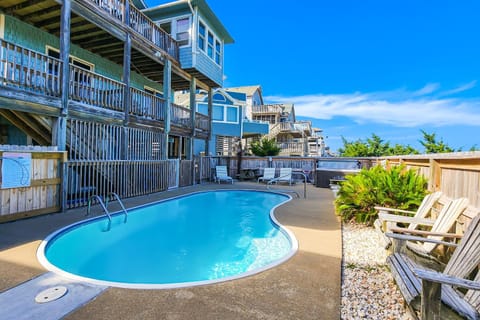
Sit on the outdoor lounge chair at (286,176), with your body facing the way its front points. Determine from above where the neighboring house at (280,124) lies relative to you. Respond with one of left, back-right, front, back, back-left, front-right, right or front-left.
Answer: back-right

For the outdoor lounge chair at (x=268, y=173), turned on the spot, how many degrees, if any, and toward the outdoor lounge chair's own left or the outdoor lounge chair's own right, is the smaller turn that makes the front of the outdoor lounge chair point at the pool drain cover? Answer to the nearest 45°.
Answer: approximately 45° to the outdoor lounge chair's own left

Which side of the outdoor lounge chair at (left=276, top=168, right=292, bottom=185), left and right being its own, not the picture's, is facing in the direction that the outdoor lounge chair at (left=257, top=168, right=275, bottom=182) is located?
right

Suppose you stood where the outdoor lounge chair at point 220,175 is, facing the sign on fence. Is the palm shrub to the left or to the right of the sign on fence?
left

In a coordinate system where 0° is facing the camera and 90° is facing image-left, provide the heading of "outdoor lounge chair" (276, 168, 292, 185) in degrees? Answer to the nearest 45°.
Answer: approximately 45°

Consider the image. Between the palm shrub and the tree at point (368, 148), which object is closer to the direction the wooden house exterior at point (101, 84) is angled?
the palm shrub

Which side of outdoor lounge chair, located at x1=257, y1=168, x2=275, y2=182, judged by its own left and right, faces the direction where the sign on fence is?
front

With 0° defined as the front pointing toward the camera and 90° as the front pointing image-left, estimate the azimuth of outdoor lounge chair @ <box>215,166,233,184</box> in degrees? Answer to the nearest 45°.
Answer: approximately 315°

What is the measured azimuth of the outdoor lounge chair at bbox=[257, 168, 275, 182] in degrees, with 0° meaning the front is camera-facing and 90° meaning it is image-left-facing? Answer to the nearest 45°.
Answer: approximately 45°

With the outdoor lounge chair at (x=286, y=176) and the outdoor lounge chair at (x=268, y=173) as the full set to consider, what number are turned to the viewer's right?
0

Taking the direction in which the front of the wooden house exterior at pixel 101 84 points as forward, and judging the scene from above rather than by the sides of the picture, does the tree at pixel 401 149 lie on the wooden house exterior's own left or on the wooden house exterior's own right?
on the wooden house exterior's own left

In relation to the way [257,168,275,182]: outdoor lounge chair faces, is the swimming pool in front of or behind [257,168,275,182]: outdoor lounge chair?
in front

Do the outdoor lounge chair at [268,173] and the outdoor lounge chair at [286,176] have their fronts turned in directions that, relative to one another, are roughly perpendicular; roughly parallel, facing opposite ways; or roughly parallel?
roughly parallel

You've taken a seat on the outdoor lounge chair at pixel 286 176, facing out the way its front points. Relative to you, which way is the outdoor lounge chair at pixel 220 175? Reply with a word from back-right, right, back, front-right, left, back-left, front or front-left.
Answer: front-right

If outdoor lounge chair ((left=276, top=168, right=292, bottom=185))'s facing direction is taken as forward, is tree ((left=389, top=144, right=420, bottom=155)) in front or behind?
behind

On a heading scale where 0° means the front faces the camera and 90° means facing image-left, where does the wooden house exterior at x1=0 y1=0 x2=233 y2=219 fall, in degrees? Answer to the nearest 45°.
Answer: approximately 315°
